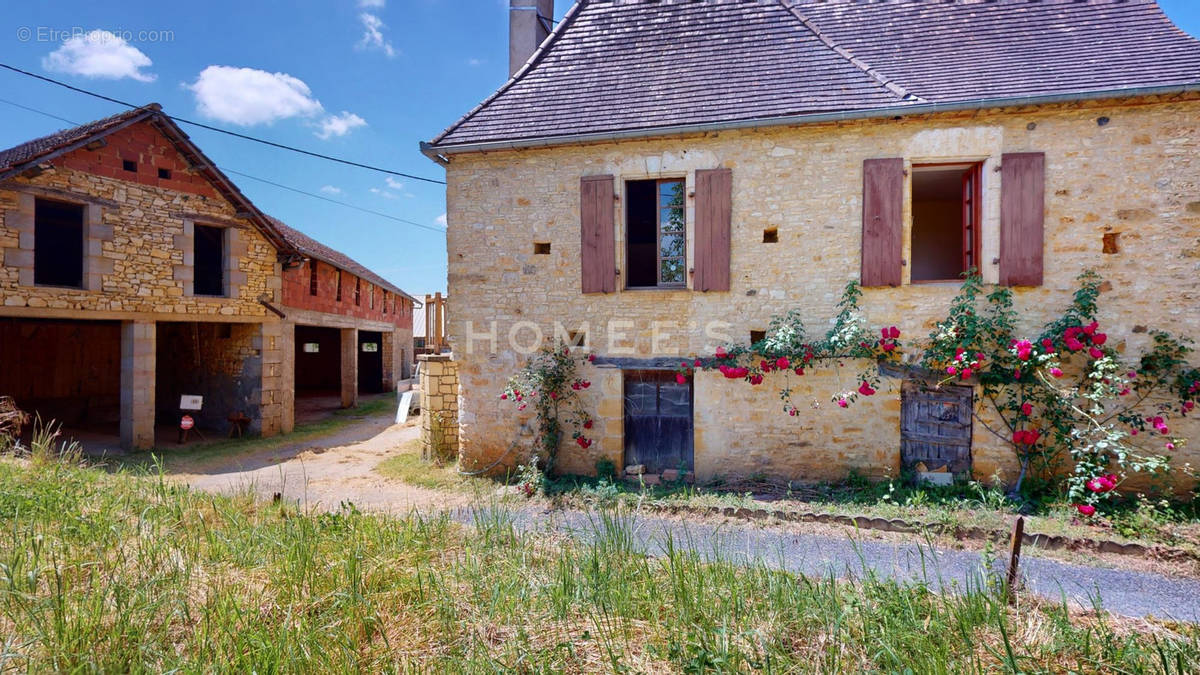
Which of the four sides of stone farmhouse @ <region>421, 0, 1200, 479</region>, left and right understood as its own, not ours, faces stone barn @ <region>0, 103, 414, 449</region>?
right

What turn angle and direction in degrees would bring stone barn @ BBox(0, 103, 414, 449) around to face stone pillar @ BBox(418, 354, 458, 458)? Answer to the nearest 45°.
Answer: approximately 45° to its left

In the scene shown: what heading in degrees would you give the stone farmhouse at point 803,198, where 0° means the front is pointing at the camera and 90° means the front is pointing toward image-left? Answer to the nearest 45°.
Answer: approximately 0°

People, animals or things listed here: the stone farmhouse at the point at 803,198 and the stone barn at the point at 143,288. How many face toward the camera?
2

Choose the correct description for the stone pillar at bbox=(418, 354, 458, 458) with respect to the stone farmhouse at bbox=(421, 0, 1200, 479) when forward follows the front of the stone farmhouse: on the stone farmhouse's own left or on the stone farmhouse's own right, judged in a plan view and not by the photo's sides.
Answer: on the stone farmhouse's own right

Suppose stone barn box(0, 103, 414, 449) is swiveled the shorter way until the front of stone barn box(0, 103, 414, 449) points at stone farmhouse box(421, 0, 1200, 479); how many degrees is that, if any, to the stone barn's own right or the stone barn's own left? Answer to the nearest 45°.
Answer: approximately 45° to the stone barn's own left

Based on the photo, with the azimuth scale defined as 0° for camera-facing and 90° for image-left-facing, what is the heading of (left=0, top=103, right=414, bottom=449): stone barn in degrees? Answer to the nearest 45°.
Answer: approximately 0°
